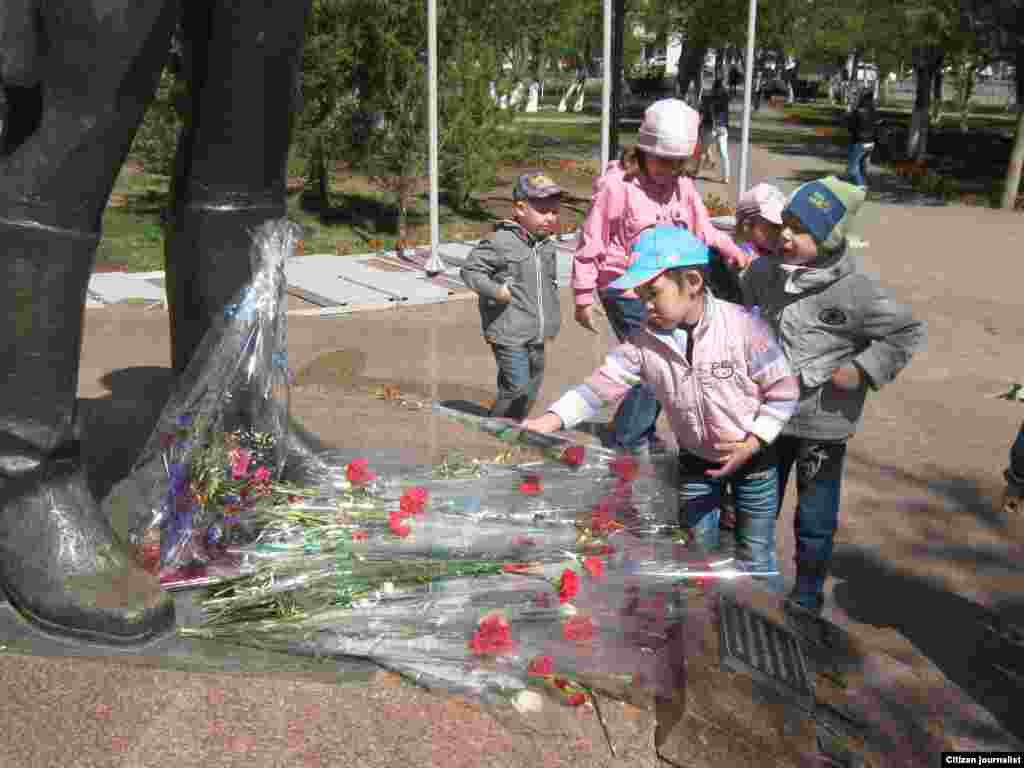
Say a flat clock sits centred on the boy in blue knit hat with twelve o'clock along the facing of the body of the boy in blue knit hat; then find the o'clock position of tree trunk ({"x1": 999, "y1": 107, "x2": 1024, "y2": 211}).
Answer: The tree trunk is roughly at 5 o'clock from the boy in blue knit hat.

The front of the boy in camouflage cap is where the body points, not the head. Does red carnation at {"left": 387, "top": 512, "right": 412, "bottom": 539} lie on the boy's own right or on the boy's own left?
on the boy's own right

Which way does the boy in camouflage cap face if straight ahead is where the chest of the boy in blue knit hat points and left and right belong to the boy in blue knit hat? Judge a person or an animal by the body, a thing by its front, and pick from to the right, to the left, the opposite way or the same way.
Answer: to the left

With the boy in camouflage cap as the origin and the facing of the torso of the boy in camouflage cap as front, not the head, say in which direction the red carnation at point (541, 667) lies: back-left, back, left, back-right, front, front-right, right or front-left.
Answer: front-right

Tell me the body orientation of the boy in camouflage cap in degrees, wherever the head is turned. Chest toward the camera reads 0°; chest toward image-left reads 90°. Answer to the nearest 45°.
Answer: approximately 315°

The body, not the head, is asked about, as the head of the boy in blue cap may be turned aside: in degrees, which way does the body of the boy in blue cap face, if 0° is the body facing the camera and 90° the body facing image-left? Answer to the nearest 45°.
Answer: approximately 45°

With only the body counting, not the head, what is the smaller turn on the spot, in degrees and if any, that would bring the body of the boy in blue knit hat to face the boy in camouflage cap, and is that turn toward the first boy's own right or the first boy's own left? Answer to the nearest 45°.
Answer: approximately 90° to the first boy's own right
